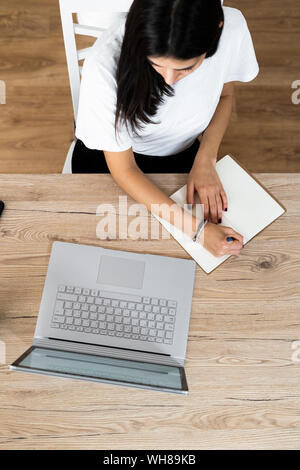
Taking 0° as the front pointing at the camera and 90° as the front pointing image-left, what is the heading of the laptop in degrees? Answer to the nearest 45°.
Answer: approximately 180°
